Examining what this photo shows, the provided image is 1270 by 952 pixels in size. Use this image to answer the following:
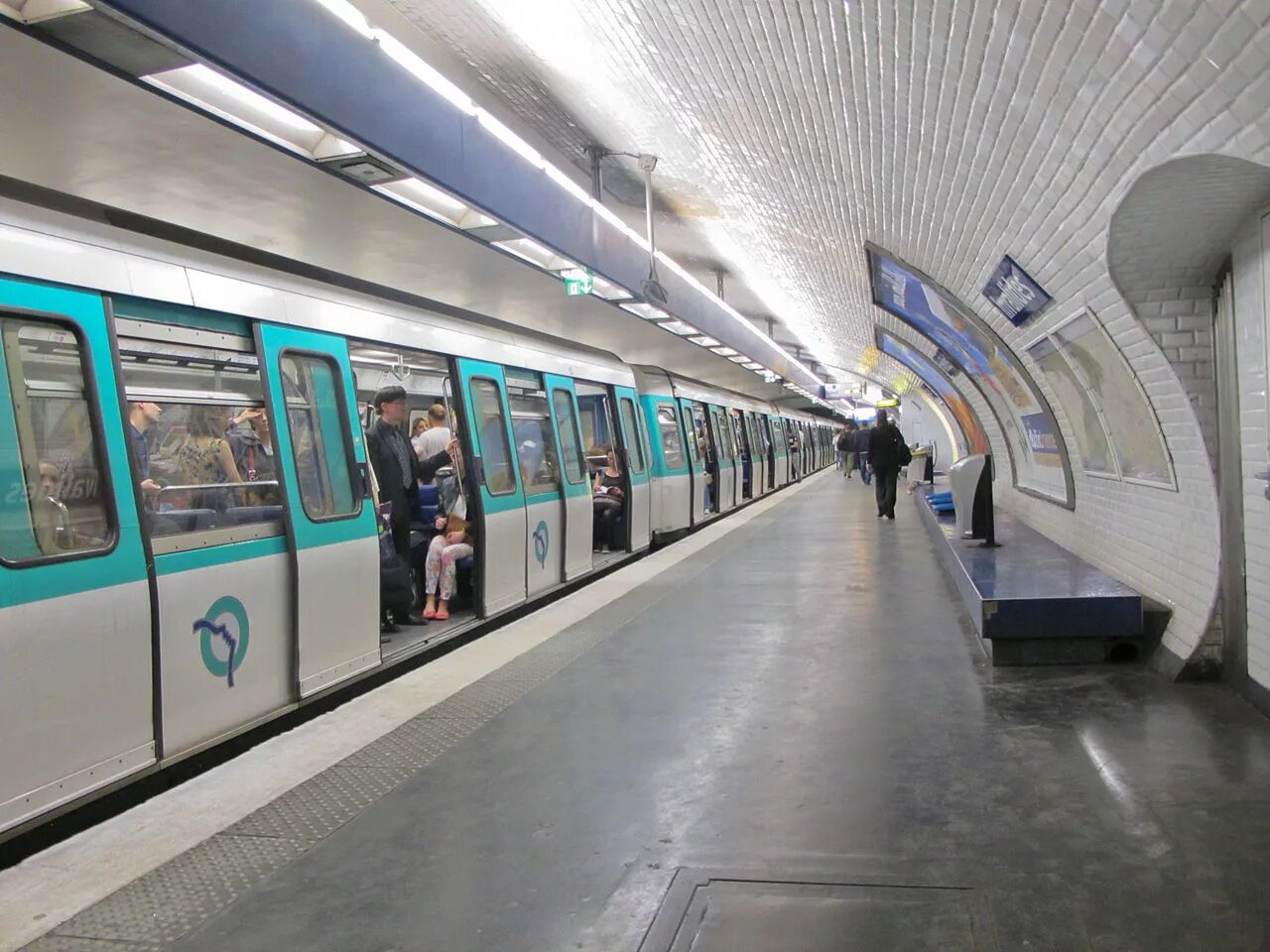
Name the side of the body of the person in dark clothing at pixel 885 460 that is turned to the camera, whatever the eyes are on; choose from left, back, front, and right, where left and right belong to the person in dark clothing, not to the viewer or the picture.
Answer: back

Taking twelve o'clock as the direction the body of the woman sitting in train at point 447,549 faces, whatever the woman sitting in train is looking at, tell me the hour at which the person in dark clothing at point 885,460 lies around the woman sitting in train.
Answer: The person in dark clothing is roughly at 6 o'clock from the woman sitting in train.

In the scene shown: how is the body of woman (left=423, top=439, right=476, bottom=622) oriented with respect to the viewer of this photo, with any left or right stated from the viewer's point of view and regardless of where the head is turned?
facing the viewer and to the left of the viewer

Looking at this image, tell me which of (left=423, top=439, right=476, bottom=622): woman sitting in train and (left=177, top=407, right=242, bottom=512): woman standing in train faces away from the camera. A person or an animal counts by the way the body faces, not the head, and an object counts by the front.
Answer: (left=177, top=407, right=242, bottom=512): woman standing in train

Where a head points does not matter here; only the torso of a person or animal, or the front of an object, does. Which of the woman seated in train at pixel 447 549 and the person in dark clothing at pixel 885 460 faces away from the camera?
the person in dark clothing

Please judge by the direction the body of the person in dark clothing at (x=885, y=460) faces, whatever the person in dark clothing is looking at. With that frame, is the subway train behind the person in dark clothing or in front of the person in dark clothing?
behind

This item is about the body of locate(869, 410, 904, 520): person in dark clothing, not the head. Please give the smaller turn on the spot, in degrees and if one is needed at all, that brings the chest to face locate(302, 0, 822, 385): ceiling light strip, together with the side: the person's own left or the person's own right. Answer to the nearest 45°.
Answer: approximately 180°

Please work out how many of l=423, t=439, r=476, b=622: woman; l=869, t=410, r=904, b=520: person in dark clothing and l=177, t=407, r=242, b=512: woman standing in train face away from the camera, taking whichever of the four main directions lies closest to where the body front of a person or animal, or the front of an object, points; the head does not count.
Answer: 2

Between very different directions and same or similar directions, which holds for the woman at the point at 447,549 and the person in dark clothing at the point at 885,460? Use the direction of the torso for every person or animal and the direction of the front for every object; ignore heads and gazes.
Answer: very different directions

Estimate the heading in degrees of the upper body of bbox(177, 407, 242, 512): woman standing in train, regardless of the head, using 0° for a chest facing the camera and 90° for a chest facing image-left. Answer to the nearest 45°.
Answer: approximately 180°

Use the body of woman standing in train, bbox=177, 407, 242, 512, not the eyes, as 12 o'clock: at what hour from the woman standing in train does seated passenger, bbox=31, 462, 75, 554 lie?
The seated passenger is roughly at 7 o'clock from the woman standing in train.

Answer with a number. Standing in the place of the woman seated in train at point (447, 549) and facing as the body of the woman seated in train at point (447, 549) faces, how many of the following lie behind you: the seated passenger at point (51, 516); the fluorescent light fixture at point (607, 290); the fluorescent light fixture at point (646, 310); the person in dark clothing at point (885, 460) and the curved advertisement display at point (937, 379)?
4

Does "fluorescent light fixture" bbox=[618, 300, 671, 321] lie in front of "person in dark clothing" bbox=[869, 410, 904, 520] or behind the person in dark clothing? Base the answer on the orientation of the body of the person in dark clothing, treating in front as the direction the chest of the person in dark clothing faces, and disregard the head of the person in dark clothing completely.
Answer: behind

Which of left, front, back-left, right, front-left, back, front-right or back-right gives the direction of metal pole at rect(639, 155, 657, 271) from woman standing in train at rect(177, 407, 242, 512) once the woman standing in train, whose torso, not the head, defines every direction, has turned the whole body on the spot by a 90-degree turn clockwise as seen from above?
front-left
